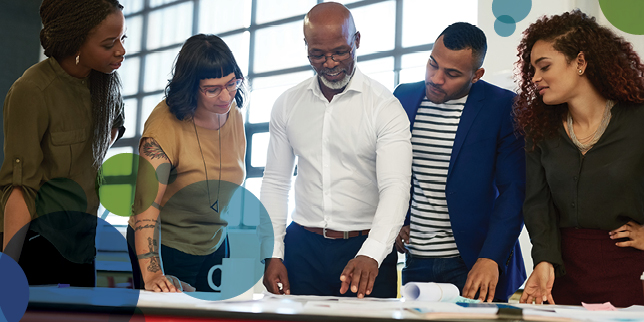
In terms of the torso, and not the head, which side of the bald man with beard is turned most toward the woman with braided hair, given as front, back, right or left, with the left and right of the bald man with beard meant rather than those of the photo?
right

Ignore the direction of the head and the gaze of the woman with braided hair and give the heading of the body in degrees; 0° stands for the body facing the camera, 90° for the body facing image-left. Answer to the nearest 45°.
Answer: approximately 315°

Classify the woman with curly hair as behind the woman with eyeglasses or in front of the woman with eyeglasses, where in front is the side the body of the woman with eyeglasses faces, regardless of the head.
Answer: in front

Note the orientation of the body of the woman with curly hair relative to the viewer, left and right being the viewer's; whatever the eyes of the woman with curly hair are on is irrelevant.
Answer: facing the viewer and to the left of the viewer

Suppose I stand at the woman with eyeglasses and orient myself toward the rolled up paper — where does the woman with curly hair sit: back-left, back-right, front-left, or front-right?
front-left

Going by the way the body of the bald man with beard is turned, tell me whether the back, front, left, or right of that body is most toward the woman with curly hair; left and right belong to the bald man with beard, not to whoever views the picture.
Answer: left

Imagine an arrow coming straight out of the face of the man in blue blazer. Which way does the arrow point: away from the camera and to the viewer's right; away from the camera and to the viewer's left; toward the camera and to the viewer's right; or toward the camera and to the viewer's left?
toward the camera and to the viewer's left

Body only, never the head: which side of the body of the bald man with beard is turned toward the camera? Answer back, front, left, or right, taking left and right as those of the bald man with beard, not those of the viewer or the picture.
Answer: front

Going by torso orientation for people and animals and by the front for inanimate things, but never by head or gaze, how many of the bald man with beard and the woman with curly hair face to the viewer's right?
0

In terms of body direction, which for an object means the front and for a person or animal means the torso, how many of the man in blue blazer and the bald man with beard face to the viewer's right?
0

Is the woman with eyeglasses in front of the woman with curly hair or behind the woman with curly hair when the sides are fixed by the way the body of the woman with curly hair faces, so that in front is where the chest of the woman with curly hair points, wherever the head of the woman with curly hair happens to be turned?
in front

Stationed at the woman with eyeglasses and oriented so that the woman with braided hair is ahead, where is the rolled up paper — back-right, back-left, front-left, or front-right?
back-left
